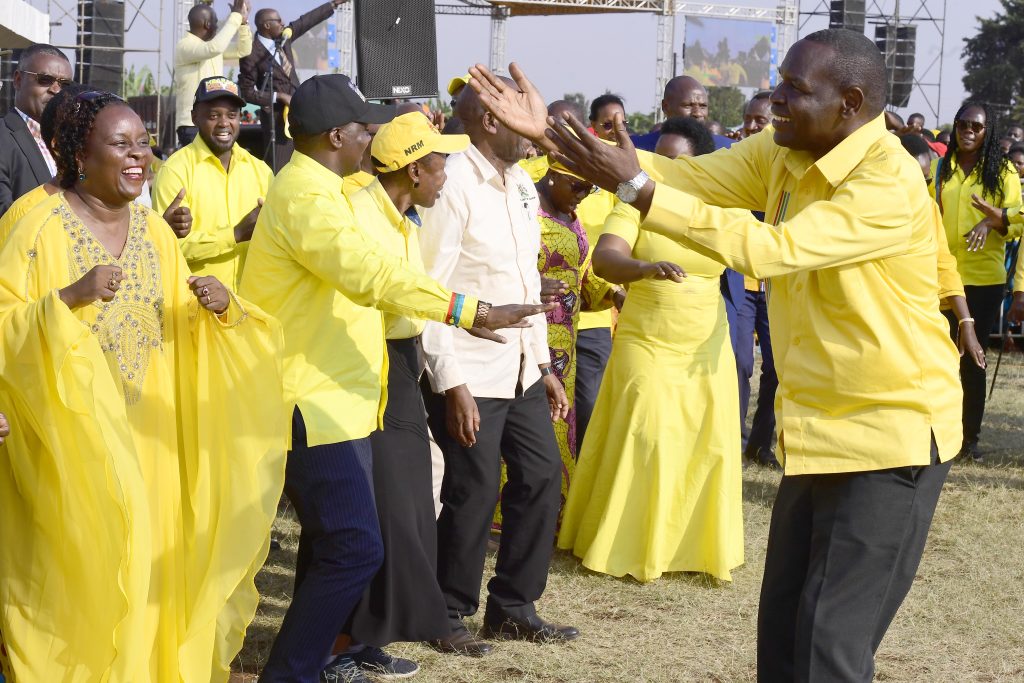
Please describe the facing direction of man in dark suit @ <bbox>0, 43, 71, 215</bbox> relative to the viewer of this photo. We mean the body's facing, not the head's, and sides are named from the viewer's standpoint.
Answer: facing the viewer and to the right of the viewer

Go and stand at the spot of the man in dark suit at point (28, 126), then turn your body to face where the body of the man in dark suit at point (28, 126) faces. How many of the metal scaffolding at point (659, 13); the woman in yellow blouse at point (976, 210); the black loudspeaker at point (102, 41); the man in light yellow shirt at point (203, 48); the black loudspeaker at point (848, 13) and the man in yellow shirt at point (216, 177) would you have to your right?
0

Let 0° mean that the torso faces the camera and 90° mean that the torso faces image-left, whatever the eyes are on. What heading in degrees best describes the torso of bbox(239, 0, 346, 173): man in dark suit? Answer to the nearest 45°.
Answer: approximately 315°

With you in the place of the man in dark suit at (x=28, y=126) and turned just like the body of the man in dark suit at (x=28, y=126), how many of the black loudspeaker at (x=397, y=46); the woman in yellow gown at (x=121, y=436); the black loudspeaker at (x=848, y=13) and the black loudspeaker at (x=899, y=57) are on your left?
3

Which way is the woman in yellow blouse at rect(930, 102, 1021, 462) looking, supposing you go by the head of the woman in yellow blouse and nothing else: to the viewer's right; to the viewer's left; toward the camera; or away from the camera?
toward the camera

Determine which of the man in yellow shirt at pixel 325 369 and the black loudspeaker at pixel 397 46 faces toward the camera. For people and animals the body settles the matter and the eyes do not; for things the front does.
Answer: the black loudspeaker

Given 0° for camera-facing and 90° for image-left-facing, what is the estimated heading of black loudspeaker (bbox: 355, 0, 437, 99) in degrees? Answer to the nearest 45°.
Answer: approximately 0°

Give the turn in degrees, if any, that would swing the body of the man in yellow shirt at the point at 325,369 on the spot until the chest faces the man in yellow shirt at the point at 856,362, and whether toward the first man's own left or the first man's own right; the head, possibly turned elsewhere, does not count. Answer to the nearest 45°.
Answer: approximately 45° to the first man's own right

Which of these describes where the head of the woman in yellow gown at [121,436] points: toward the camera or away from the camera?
toward the camera

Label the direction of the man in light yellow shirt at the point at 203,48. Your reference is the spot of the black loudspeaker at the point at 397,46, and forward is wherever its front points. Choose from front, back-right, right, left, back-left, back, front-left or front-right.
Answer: right

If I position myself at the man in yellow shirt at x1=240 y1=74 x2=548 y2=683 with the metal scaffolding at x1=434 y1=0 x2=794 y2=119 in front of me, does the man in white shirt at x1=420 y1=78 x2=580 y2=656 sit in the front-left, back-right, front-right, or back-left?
front-right

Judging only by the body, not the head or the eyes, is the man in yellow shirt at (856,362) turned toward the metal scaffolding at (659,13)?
no

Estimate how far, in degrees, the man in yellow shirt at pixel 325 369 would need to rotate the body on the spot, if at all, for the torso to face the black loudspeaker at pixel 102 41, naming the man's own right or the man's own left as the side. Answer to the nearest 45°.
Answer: approximately 90° to the man's own left

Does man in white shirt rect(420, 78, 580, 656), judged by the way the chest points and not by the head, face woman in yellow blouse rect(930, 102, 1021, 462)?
no
